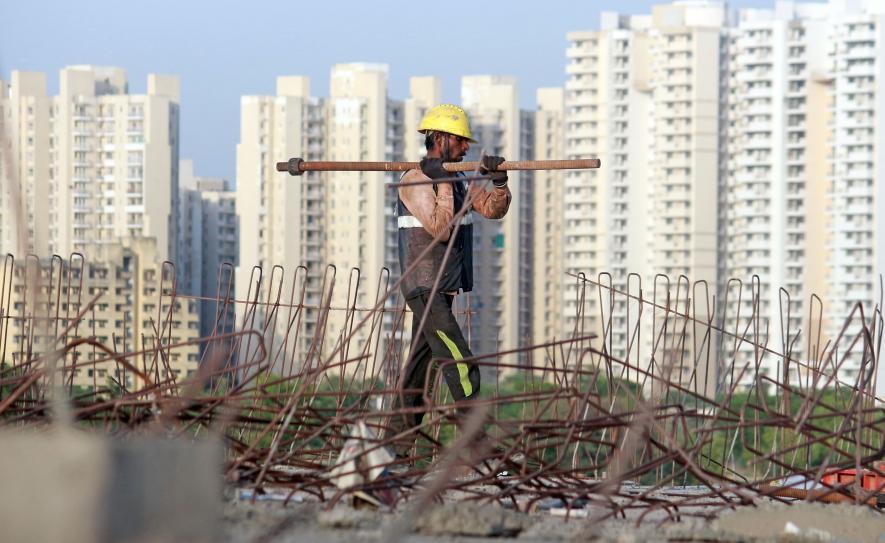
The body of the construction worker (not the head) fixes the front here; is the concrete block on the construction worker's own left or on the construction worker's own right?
on the construction worker's own right

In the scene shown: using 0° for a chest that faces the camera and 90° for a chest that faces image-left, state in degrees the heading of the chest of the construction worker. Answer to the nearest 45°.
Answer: approximately 270°
